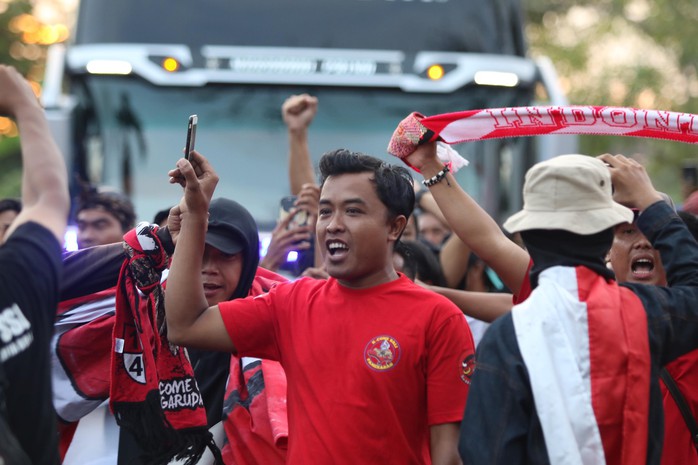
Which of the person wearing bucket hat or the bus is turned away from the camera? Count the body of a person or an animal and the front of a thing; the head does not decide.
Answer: the person wearing bucket hat

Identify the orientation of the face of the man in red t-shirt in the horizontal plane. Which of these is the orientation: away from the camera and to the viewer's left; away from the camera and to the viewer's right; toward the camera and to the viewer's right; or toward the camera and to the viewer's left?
toward the camera and to the viewer's left

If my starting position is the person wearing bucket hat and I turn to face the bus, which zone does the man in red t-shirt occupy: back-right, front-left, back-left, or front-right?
front-left

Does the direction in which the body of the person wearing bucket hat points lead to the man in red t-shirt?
no

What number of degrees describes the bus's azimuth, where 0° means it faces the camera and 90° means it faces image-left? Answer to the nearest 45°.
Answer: approximately 0°

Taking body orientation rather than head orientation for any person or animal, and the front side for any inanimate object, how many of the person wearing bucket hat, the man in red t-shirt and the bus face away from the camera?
1

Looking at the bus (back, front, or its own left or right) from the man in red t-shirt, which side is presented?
front

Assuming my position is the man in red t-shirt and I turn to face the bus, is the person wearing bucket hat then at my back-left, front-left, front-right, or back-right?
back-right

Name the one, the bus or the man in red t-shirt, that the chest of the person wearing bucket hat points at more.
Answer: the bus

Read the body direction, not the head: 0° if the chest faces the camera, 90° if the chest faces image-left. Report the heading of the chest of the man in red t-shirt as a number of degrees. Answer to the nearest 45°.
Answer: approximately 45°

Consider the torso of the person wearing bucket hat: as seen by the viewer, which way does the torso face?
away from the camera

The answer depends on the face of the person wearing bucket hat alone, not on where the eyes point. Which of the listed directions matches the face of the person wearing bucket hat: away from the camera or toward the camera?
away from the camera

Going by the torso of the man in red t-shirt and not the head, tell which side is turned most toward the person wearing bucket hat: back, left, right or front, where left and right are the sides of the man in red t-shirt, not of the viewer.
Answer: left

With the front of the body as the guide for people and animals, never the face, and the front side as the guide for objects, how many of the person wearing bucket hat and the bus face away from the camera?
1

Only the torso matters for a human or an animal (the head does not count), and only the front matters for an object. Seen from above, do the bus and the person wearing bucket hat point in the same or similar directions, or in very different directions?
very different directions

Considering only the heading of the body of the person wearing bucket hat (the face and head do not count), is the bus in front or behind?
in front

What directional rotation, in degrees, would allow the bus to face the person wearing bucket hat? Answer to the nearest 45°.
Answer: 0° — it already faces them
